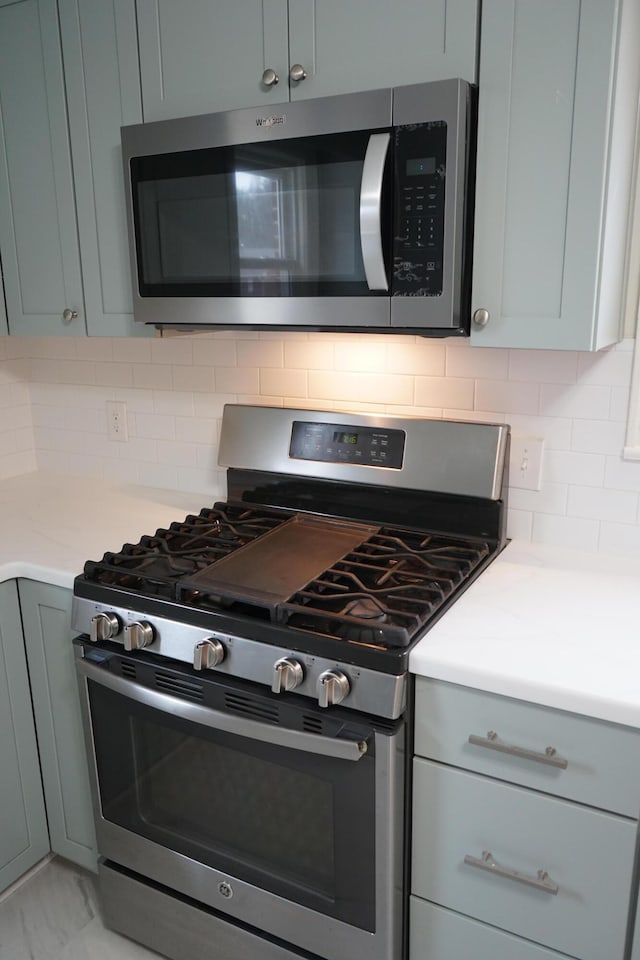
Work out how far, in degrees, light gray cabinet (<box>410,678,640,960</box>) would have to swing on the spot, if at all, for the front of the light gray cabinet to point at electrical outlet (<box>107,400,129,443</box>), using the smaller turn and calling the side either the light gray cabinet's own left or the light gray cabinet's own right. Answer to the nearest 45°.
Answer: approximately 90° to the light gray cabinet's own right

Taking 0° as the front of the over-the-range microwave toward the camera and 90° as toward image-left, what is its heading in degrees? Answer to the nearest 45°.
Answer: approximately 45°

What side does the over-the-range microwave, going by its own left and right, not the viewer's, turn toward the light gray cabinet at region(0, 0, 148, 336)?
right

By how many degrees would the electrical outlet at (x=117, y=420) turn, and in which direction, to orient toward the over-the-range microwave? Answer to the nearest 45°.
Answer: approximately 90° to its left

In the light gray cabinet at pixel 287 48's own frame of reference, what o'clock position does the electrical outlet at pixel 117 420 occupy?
The electrical outlet is roughly at 3 o'clock from the light gray cabinet.

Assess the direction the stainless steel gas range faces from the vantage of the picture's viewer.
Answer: facing the viewer and to the left of the viewer

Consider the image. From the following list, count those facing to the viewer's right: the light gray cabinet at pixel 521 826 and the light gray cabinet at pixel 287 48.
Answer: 0

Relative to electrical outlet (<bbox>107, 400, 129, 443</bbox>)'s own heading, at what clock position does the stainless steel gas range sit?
The stainless steel gas range is roughly at 10 o'clock from the electrical outlet.

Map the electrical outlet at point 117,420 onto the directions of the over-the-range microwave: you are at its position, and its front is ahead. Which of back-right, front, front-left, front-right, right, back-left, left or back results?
right
